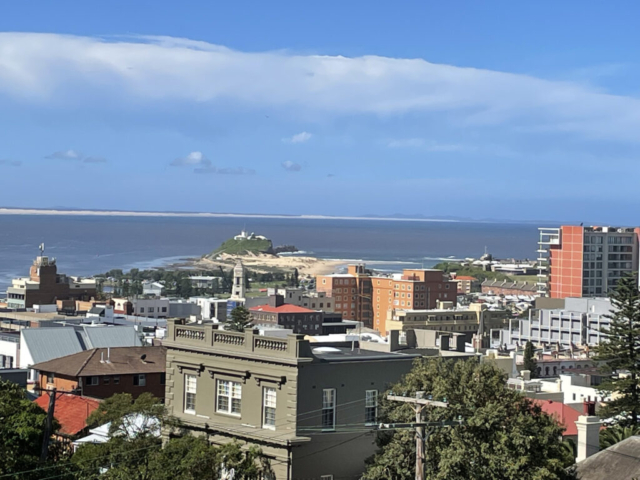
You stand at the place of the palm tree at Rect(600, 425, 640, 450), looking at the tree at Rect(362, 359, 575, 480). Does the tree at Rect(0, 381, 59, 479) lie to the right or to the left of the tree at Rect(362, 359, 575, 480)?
right

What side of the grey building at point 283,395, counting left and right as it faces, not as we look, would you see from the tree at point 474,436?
left

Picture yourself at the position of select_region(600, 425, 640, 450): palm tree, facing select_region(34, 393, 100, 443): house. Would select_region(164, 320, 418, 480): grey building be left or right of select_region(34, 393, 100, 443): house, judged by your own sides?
left

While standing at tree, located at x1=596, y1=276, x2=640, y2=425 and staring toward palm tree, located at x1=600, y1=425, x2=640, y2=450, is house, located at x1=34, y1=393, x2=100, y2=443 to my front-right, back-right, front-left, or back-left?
front-right

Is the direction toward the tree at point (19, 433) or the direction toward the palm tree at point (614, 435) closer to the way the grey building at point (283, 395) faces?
the tree

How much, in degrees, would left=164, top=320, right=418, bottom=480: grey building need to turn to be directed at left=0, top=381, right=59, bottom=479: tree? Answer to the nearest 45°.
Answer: approximately 45° to its right

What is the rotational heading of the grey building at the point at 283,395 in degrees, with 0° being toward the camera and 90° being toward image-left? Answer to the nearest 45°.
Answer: approximately 45°

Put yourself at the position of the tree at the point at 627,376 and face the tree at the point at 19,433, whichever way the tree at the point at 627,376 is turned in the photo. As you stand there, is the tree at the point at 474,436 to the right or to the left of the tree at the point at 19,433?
left

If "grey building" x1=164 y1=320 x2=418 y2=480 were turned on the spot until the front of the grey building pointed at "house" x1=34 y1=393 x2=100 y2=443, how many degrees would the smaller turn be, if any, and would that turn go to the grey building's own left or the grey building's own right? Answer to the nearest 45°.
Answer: approximately 90° to the grey building's own right

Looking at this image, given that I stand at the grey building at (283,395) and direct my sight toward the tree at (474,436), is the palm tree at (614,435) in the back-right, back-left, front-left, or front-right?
front-left

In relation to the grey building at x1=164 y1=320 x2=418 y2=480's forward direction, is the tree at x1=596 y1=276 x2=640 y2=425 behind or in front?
behind
